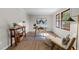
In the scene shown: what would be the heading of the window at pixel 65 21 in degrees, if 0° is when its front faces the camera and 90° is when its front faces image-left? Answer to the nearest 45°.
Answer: approximately 45°
